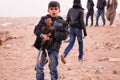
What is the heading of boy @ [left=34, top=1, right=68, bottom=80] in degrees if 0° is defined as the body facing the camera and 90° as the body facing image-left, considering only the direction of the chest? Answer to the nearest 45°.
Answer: approximately 0°

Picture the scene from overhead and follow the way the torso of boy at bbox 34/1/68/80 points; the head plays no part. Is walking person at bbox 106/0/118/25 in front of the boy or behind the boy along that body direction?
behind
